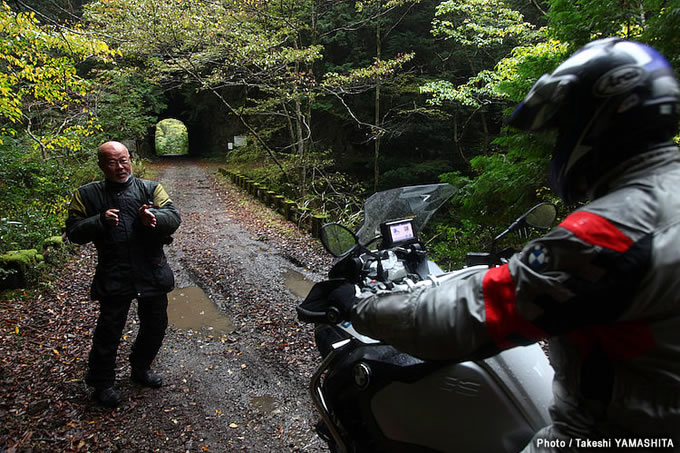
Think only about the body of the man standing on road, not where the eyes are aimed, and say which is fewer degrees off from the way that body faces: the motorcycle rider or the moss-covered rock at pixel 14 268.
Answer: the motorcycle rider

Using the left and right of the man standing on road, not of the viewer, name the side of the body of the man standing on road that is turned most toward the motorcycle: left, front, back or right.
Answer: front

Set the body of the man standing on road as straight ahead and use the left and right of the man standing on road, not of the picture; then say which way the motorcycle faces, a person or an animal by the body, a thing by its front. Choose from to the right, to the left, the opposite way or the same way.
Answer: the opposite way

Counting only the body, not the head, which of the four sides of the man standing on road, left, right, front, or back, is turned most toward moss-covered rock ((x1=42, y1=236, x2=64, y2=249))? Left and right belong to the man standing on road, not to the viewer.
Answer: back

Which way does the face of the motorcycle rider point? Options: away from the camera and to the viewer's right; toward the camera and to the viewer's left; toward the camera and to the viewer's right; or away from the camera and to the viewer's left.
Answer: away from the camera and to the viewer's left

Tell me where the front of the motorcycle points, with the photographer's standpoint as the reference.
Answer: facing away from the viewer and to the left of the viewer

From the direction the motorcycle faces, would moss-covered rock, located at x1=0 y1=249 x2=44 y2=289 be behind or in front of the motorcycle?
in front

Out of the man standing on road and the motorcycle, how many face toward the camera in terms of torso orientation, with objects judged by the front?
1

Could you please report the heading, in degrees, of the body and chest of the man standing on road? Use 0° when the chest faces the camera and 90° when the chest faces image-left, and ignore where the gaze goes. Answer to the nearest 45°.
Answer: approximately 0°
